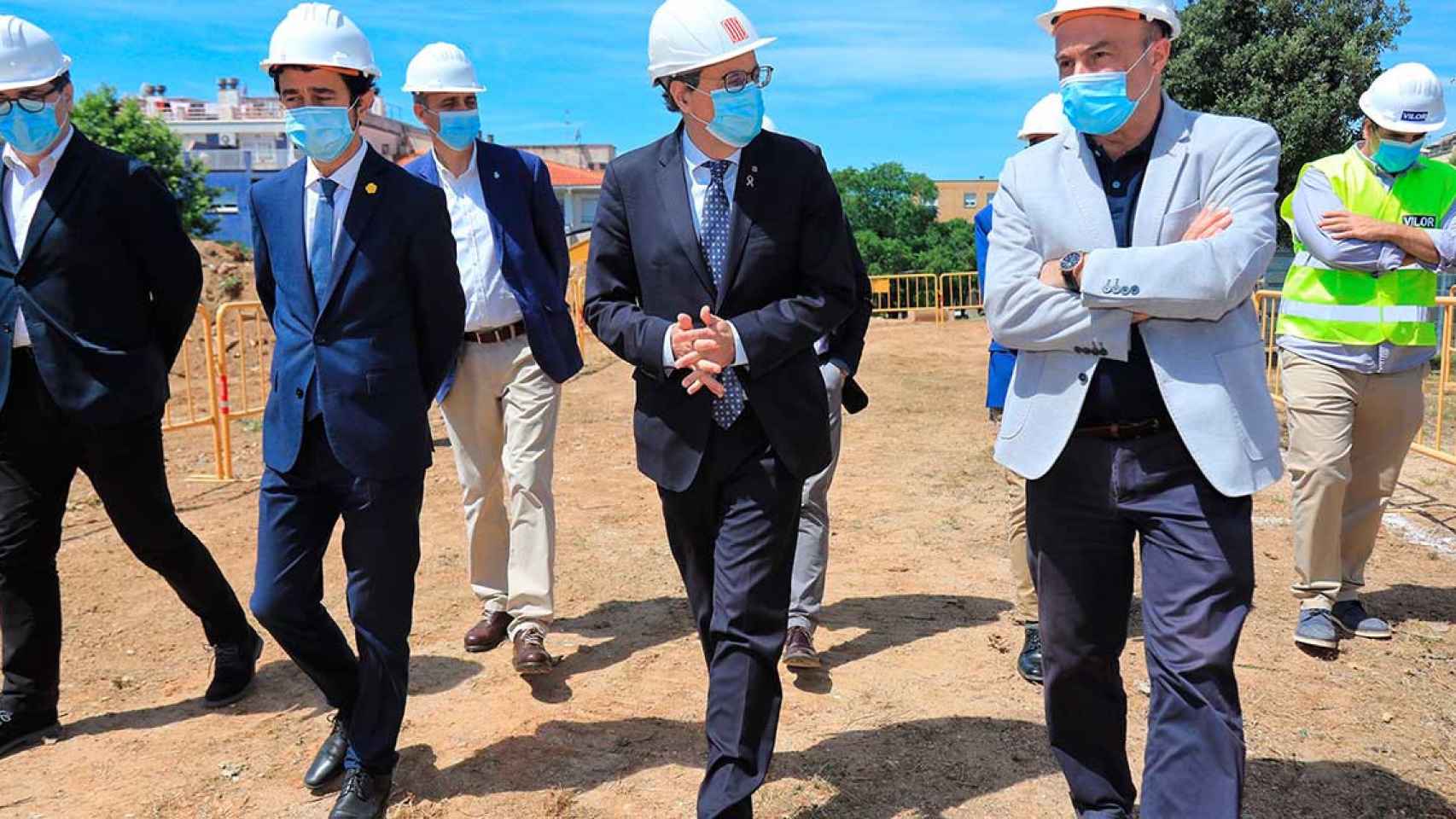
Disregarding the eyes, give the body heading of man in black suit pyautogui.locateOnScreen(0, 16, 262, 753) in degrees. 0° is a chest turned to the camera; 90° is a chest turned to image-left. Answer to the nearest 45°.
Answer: approximately 45°

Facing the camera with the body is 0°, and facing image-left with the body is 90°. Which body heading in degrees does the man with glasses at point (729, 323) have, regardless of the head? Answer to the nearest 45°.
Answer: approximately 0°

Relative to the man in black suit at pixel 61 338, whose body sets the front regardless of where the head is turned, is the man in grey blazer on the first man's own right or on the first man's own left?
on the first man's own left

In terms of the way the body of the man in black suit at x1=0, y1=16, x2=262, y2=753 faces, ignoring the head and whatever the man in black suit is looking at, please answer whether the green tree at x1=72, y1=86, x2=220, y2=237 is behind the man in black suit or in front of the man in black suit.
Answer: behind

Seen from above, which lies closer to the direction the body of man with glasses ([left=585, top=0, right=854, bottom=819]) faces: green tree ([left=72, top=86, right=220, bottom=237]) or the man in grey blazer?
the man in grey blazer

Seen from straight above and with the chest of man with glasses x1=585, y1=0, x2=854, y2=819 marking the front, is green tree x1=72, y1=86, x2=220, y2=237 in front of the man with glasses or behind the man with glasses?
behind

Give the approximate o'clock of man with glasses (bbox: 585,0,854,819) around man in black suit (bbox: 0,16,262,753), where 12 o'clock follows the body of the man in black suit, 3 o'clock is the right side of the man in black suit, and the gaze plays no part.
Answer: The man with glasses is roughly at 9 o'clock from the man in black suit.

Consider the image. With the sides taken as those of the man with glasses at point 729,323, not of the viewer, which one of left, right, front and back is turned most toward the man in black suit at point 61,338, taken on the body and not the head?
right

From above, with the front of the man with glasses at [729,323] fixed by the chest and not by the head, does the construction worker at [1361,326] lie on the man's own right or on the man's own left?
on the man's own left

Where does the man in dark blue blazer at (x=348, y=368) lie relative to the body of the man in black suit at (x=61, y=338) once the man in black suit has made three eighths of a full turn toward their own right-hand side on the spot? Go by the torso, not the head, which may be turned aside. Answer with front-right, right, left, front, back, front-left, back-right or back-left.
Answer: back-right

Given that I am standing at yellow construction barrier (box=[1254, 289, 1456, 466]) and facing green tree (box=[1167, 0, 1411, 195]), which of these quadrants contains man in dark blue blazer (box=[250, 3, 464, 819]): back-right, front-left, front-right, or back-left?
back-left
